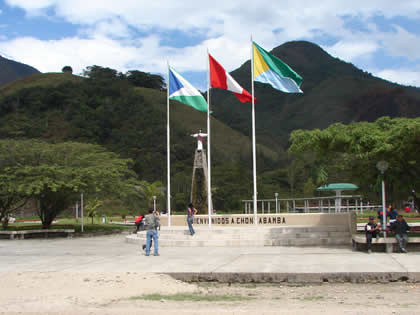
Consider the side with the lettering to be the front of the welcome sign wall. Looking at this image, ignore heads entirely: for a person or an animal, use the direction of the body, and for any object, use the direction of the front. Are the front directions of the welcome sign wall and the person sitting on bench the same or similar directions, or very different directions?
same or similar directions

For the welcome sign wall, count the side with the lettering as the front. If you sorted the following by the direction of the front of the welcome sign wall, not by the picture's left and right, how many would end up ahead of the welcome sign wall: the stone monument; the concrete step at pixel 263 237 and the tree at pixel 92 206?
1

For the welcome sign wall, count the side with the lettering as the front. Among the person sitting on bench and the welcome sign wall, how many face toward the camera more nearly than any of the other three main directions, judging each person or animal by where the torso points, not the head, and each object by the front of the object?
2

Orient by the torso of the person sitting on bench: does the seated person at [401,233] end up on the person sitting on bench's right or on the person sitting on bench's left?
on the person sitting on bench's left

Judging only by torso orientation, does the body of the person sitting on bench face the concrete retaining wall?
no

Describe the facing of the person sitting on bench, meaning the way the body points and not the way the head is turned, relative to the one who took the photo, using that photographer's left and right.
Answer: facing the viewer

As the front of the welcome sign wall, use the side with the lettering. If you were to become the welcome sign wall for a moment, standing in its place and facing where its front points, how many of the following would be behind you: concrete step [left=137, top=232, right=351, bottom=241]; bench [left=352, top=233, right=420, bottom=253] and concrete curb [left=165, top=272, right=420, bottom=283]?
0

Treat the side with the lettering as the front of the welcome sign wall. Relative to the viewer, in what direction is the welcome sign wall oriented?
toward the camera

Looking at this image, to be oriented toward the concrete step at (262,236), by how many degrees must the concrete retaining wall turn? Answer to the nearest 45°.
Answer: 0° — it already faces it
